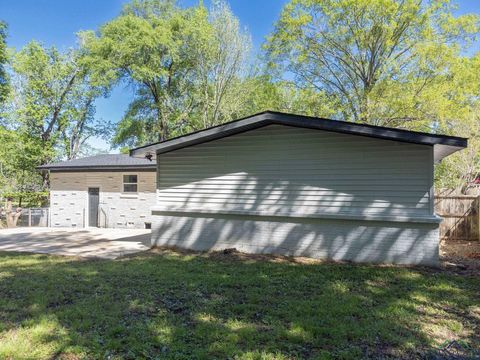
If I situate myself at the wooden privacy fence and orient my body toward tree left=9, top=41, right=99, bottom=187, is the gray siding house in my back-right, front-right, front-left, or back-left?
front-left

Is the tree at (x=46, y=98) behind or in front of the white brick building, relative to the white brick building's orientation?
behind

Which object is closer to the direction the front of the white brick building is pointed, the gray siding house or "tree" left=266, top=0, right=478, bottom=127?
the gray siding house

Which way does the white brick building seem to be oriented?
toward the camera

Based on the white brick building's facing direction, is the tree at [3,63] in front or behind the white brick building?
behind

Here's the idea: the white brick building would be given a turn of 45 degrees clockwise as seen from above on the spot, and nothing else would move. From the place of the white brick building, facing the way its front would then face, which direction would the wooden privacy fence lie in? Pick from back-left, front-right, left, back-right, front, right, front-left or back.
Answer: left
